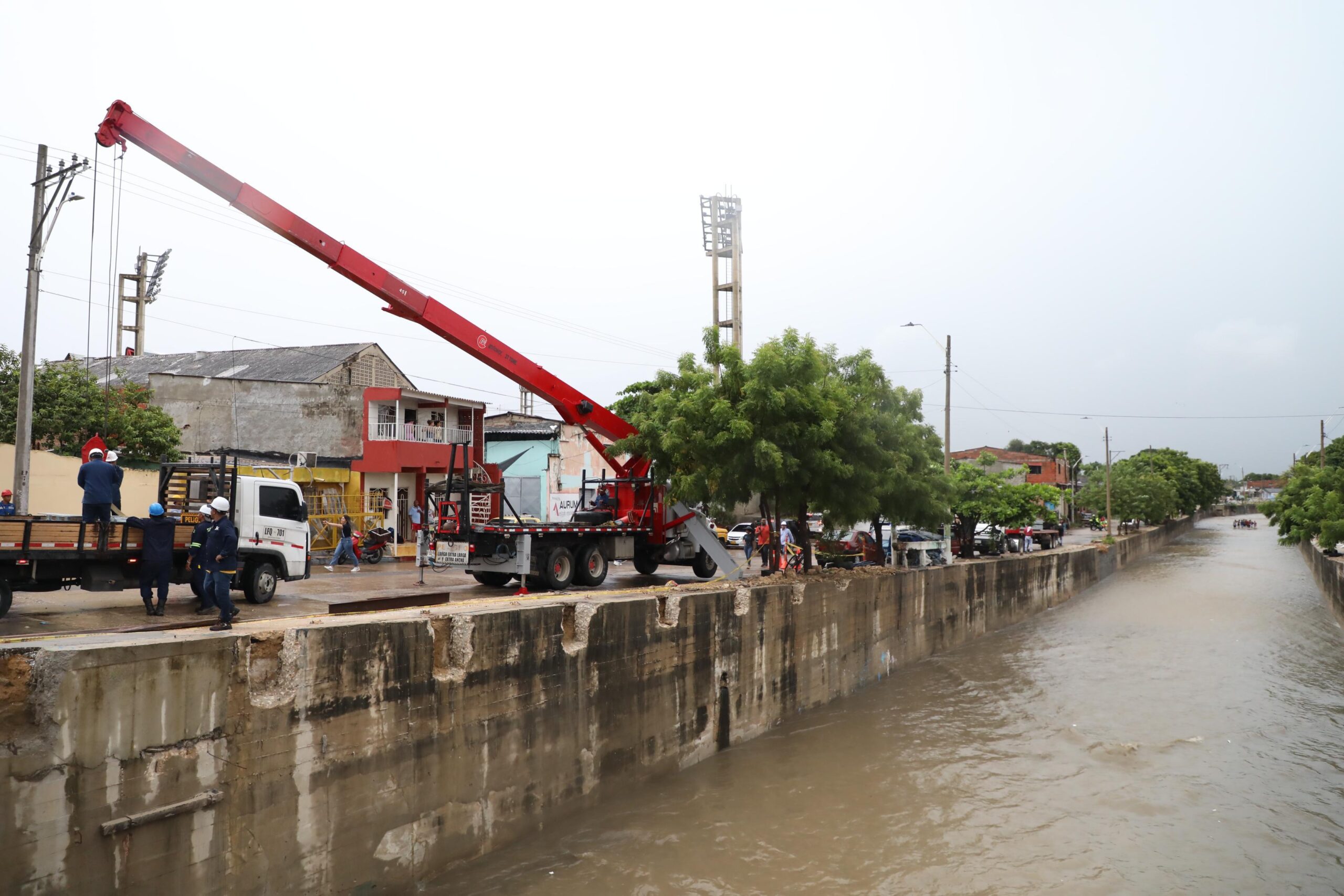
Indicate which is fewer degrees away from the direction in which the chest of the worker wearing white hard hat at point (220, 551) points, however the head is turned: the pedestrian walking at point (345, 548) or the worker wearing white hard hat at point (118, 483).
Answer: the worker wearing white hard hat

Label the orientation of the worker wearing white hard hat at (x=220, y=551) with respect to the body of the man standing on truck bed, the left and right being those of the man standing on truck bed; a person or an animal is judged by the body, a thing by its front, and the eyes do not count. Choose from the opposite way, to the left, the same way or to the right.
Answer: to the left

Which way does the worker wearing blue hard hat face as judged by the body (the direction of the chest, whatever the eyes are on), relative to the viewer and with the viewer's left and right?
facing away from the viewer

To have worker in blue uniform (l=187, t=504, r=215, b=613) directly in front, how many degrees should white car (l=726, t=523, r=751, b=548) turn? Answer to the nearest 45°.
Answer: approximately 45° to its left

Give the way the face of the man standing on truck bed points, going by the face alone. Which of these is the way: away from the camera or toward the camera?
away from the camera

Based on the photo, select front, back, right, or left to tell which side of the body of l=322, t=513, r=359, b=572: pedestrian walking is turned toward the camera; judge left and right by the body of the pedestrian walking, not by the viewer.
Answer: left

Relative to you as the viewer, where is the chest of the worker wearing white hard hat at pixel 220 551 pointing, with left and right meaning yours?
facing to the left of the viewer

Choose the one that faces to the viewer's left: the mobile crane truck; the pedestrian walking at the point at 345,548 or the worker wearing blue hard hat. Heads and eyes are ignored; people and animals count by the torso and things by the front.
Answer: the pedestrian walking

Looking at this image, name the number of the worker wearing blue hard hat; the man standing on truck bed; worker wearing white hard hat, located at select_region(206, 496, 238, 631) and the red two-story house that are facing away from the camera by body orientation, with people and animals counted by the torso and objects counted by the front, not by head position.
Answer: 2

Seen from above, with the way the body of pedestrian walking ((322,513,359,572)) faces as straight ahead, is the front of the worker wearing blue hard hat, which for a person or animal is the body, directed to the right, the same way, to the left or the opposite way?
to the right

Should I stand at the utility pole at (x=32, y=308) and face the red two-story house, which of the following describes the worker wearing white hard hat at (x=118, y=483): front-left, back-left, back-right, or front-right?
back-right

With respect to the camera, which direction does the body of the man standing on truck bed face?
away from the camera
